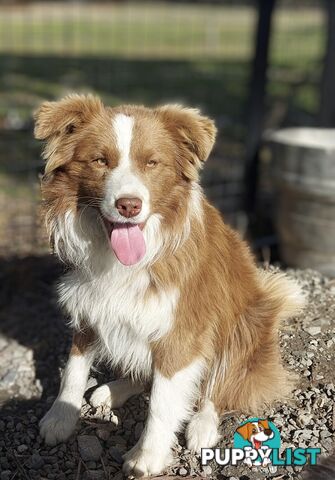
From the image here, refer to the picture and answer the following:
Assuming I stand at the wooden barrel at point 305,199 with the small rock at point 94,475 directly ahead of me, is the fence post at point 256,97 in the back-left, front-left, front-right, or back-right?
back-right

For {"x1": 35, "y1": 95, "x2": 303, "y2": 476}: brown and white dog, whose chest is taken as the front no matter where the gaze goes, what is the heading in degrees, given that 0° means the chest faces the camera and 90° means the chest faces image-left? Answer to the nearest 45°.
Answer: approximately 45°

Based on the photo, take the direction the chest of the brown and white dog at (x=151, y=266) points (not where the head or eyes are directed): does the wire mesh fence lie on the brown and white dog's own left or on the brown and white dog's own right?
on the brown and white dog's own right
